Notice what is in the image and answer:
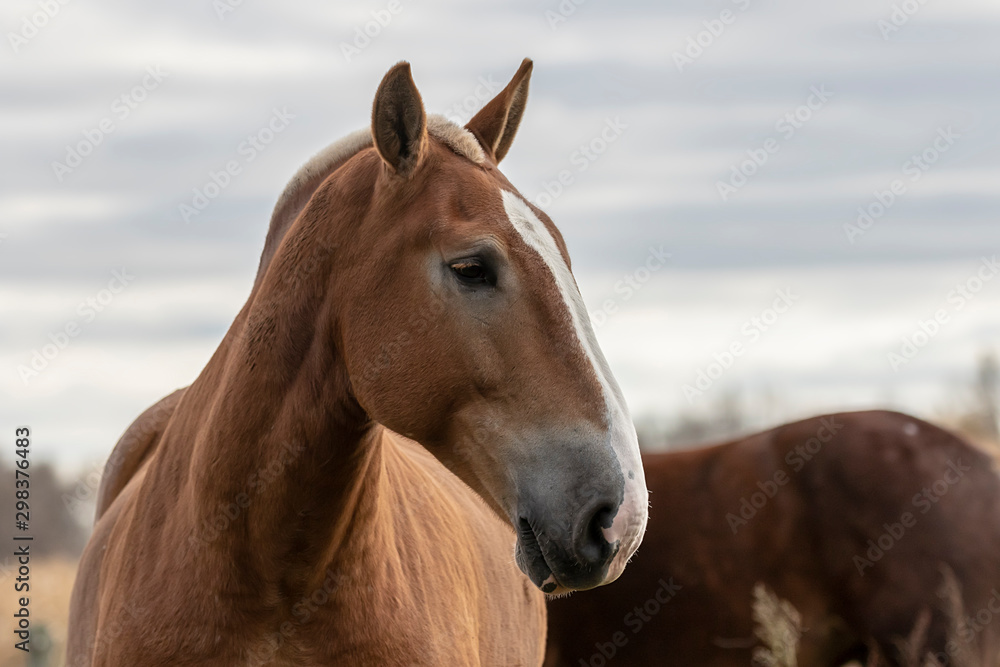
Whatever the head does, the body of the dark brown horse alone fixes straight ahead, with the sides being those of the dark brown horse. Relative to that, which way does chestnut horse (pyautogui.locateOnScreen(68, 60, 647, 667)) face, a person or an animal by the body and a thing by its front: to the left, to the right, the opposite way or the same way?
to the left

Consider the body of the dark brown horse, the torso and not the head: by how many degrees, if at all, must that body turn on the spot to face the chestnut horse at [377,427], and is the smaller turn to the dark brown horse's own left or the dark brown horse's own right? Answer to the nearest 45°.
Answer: approximately 90° to the dark brown horse's own left

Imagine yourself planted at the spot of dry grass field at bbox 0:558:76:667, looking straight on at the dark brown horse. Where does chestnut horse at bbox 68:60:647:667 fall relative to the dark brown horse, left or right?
right

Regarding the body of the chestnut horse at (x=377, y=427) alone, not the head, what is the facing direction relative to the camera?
toward the camera

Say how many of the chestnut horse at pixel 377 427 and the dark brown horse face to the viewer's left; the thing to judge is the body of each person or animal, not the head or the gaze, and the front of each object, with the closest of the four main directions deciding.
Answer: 1

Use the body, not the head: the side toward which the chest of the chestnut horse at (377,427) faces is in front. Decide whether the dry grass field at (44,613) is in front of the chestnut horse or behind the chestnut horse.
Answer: behind

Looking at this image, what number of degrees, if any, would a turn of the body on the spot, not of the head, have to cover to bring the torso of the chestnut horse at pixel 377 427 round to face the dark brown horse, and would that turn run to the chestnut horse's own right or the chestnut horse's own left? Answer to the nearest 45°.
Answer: approximately 135° to the chestnut horse's own left

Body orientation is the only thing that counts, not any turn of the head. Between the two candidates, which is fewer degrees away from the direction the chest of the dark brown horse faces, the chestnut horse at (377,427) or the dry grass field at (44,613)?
the dry grass field

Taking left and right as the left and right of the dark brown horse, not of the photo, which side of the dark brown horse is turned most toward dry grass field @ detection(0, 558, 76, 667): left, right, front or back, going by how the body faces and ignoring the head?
front

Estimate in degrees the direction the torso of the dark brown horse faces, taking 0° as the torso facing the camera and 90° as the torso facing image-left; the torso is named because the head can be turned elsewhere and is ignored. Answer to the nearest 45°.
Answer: approximately 90°
